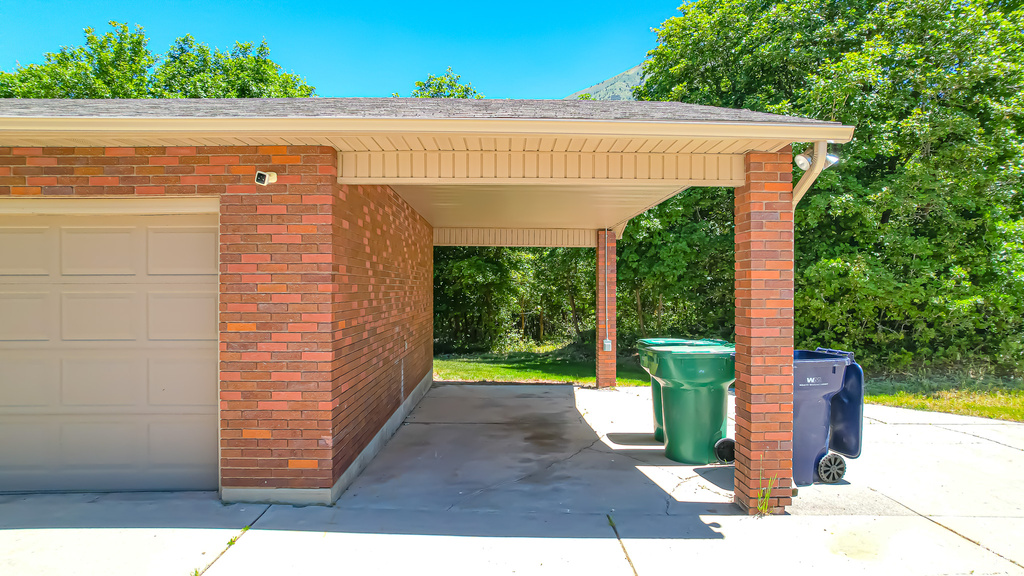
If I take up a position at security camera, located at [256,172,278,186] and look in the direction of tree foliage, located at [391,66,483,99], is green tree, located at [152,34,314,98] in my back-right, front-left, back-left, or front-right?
front-left

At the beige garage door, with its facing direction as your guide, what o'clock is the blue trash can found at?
The blue trash can is roughly at 10 o'clock from the beige garage door.

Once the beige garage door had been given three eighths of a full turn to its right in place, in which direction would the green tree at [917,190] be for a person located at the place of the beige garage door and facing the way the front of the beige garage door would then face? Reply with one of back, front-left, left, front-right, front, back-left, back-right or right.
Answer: back-right

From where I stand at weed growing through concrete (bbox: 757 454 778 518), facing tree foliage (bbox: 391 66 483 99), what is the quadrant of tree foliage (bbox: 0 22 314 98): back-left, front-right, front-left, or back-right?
front-left

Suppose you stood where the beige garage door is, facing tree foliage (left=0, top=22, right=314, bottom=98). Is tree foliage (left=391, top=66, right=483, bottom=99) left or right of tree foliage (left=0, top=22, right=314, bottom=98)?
right

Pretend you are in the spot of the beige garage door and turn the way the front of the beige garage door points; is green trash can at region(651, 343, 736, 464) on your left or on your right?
on your left

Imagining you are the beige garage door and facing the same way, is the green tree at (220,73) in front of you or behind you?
behind

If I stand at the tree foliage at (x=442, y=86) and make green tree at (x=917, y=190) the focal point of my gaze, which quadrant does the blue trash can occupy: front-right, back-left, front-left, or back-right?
front-right

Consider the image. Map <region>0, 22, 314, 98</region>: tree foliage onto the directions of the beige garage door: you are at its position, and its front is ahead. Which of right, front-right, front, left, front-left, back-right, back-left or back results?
back

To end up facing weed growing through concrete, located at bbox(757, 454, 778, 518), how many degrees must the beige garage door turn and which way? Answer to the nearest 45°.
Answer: approximately 45° to its left

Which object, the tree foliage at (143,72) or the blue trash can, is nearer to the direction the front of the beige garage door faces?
the blue trash can

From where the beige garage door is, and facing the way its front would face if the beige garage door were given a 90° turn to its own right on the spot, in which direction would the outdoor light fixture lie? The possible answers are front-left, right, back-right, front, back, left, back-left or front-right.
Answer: back-left

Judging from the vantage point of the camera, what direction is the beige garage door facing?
facing the viewer
